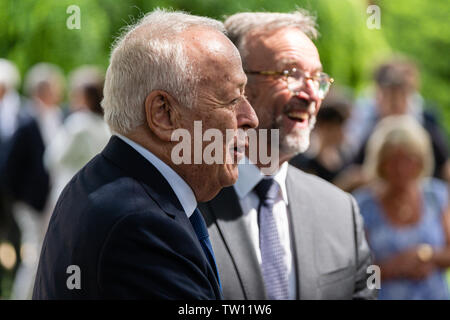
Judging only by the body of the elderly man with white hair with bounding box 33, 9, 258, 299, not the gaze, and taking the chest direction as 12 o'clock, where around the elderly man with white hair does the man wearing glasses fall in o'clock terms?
The man wearing glasses is roughly at 10 o'clock from the elderly man with white hair.

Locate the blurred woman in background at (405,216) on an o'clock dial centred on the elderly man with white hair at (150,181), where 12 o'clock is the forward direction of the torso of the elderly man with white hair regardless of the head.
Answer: The blurred woman in background is roughly at 10 o'clock from the elderly man with white hair.

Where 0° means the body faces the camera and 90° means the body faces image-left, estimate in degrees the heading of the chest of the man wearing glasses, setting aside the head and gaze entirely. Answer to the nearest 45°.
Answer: approximately 0°

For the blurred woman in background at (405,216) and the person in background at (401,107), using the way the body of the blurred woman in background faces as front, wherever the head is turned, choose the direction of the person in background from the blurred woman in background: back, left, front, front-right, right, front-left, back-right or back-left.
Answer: back

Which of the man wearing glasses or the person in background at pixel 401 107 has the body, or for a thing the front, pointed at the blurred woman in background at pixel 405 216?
the person in background

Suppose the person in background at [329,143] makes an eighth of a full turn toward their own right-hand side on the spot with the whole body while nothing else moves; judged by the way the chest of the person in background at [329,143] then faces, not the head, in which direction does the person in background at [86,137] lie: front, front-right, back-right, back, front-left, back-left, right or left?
front-right

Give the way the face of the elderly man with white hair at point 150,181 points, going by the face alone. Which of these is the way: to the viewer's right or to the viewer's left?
to the viewer's right
